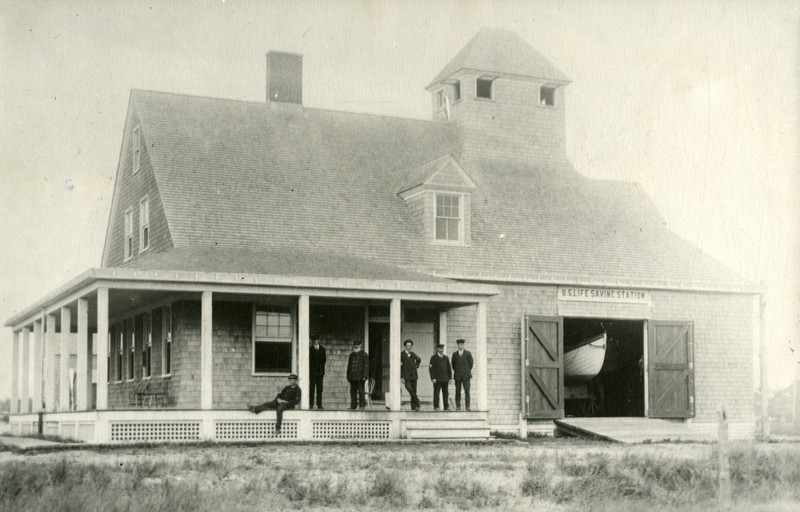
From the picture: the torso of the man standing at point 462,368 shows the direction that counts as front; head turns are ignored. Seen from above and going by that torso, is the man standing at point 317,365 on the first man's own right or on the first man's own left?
on the first man's own right

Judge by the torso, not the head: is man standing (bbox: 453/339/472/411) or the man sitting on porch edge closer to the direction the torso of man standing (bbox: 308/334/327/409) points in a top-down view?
the man sitting on porch edge

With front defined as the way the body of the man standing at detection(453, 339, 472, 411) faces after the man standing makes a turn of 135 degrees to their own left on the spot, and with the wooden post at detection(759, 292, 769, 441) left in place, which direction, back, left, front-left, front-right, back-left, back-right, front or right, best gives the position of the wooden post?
front

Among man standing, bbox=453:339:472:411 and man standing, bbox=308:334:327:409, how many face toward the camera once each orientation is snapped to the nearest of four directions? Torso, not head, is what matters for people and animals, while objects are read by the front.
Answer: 2

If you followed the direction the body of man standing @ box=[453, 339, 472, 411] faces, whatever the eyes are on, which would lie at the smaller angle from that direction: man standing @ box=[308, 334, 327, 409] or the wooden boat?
the man standing

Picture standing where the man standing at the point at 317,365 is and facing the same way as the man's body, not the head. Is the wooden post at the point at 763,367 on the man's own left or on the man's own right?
on the man's own left

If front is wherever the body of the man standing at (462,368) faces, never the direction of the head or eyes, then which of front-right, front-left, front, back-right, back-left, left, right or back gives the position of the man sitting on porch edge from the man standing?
front-right

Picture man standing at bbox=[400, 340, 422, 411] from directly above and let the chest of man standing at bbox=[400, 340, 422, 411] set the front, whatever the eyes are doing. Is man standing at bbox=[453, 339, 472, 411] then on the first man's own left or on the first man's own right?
on the first man's own left

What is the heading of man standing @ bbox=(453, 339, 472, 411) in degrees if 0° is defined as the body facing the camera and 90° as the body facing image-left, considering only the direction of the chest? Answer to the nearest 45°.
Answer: approximately 0°

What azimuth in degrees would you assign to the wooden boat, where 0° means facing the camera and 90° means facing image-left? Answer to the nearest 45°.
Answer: approximately 315°

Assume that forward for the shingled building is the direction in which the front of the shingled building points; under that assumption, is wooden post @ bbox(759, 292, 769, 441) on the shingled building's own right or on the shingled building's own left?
on the shingled building's own left

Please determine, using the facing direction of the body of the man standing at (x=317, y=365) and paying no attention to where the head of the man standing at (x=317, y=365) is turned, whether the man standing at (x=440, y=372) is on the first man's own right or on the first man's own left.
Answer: on the first man's own left

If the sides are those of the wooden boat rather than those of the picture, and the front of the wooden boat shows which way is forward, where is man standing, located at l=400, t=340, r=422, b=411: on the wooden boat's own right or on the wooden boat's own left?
on the wooden boat's own right
